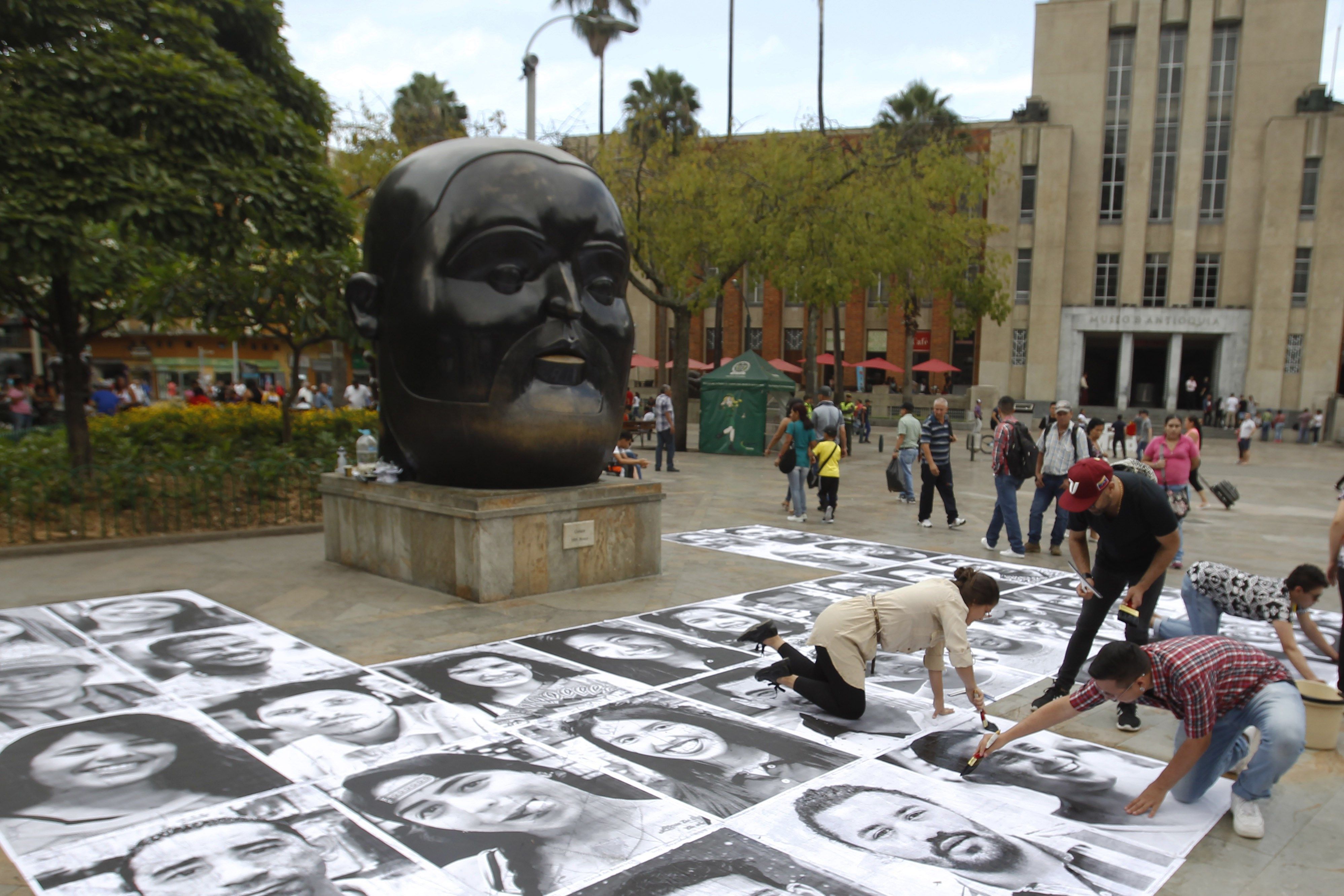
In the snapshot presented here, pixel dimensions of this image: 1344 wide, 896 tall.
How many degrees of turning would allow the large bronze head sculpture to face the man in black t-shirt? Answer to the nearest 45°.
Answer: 0° — it already faces them

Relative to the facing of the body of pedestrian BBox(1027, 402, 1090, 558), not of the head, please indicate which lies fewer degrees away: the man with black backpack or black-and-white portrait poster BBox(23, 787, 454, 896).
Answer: the black-and-white portrait poster

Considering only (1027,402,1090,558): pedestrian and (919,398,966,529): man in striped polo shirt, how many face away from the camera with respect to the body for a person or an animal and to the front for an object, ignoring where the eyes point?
0

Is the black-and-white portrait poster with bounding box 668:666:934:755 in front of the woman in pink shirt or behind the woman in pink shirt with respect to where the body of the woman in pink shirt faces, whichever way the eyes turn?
in front

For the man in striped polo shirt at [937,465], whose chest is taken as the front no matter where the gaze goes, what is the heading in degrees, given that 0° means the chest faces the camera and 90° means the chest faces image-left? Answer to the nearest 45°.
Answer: approximately 315°

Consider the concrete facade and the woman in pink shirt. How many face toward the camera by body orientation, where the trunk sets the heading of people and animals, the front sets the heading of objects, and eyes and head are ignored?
2

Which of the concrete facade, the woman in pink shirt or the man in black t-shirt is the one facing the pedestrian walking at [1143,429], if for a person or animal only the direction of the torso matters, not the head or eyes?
the concrete facade

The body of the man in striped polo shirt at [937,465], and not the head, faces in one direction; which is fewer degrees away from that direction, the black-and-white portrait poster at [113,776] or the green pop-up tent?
the black-and-white portrait poster

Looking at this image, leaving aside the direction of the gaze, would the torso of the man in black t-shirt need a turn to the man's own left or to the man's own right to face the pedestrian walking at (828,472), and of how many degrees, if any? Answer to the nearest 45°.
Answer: approximately 90° to the man's own right

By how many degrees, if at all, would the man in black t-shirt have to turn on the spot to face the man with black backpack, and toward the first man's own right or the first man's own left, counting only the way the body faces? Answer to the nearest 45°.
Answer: approximately 135° to the first man's own right

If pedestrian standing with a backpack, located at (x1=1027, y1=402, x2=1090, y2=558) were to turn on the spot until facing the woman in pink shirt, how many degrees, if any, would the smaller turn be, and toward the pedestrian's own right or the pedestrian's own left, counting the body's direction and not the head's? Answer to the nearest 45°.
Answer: approximately 90° to the pedestrian's own left

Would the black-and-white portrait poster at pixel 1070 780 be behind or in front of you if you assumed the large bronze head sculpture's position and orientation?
in front
